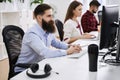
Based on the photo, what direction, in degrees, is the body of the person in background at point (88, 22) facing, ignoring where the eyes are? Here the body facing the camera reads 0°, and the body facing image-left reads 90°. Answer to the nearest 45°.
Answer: approximately 270°

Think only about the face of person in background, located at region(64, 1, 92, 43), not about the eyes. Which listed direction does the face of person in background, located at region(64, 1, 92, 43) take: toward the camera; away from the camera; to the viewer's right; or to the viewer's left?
to the viewer's right

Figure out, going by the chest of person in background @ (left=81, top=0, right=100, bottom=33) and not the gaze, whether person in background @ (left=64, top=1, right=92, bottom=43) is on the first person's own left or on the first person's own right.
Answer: on the first person's own right

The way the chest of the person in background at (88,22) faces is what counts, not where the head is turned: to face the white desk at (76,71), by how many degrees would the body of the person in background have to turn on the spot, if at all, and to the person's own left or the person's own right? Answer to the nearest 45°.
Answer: approximately 90° to the person's own right

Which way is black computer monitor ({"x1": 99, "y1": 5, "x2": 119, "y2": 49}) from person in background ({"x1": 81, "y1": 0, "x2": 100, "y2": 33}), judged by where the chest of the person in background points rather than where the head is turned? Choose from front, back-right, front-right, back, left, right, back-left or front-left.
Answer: right
